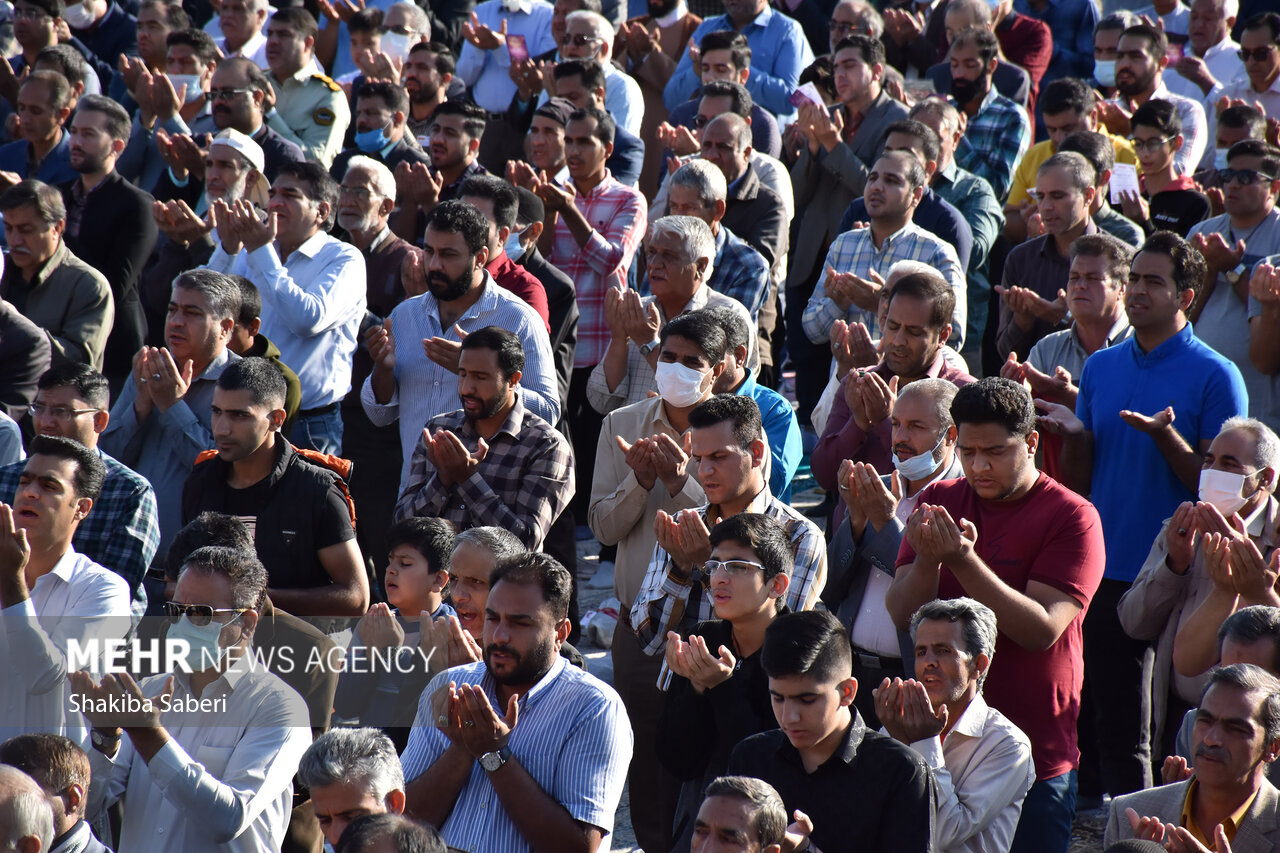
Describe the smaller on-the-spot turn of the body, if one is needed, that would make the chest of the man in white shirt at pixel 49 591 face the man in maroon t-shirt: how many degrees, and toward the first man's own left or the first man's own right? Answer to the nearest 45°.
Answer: approximately 135° to the first man's own left

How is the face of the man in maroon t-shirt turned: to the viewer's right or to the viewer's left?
to the viewer's left

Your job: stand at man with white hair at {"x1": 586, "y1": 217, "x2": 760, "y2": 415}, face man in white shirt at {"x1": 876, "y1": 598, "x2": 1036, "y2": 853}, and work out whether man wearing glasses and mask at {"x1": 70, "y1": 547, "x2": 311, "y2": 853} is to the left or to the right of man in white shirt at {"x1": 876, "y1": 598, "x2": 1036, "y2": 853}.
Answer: right

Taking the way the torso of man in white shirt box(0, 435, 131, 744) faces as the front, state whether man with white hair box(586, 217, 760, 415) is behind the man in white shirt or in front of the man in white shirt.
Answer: behind

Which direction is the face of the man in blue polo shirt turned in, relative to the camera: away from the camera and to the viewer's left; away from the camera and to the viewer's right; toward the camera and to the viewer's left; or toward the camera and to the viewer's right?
toward the camera and to the viewer's left

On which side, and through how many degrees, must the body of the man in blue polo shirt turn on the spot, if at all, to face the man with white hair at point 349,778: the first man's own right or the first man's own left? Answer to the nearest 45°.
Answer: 0° — they already face them

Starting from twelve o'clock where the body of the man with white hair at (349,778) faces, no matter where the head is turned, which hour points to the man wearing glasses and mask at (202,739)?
The man wearing glasses and mask is roughly at 3 o'clock from the man with white hair.

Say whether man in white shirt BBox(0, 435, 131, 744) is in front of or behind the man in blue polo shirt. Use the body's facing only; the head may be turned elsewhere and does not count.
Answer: in front

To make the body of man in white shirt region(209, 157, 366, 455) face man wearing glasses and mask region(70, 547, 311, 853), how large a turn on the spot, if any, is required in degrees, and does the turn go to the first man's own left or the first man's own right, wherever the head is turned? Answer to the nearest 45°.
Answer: approximately 45° to the first man's own left

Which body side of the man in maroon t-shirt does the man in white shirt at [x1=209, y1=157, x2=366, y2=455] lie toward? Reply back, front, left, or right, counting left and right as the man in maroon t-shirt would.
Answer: right

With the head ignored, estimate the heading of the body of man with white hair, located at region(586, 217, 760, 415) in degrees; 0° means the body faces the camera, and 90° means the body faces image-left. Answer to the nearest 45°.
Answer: approximately 45°

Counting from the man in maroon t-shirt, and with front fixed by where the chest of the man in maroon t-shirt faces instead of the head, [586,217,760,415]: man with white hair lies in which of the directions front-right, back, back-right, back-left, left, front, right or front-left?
right
